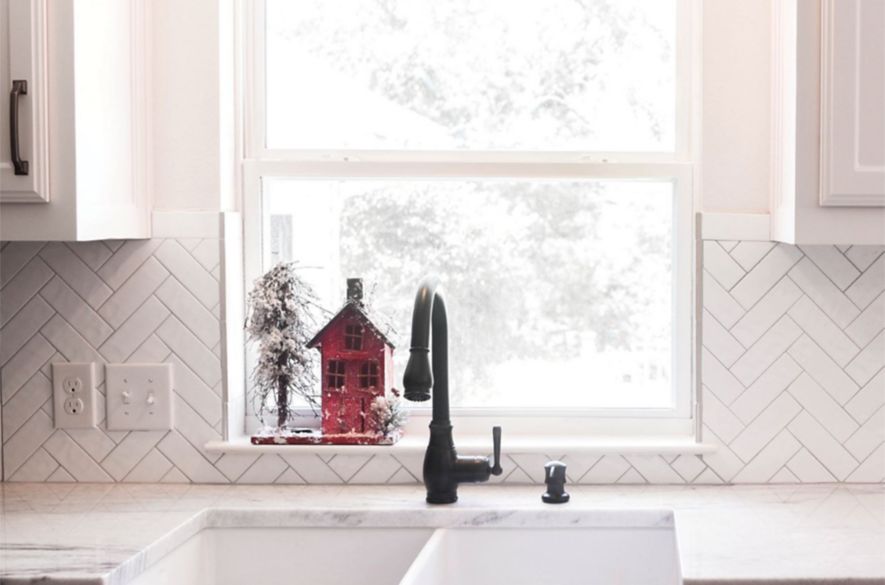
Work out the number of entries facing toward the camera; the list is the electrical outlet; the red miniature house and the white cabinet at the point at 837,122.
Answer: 3

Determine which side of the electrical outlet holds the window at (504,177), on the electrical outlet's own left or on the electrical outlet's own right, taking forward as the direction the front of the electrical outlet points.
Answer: on the electrical outlet's own left

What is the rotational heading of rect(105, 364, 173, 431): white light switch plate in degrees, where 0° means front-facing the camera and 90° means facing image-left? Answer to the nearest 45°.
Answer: approximately 0°
